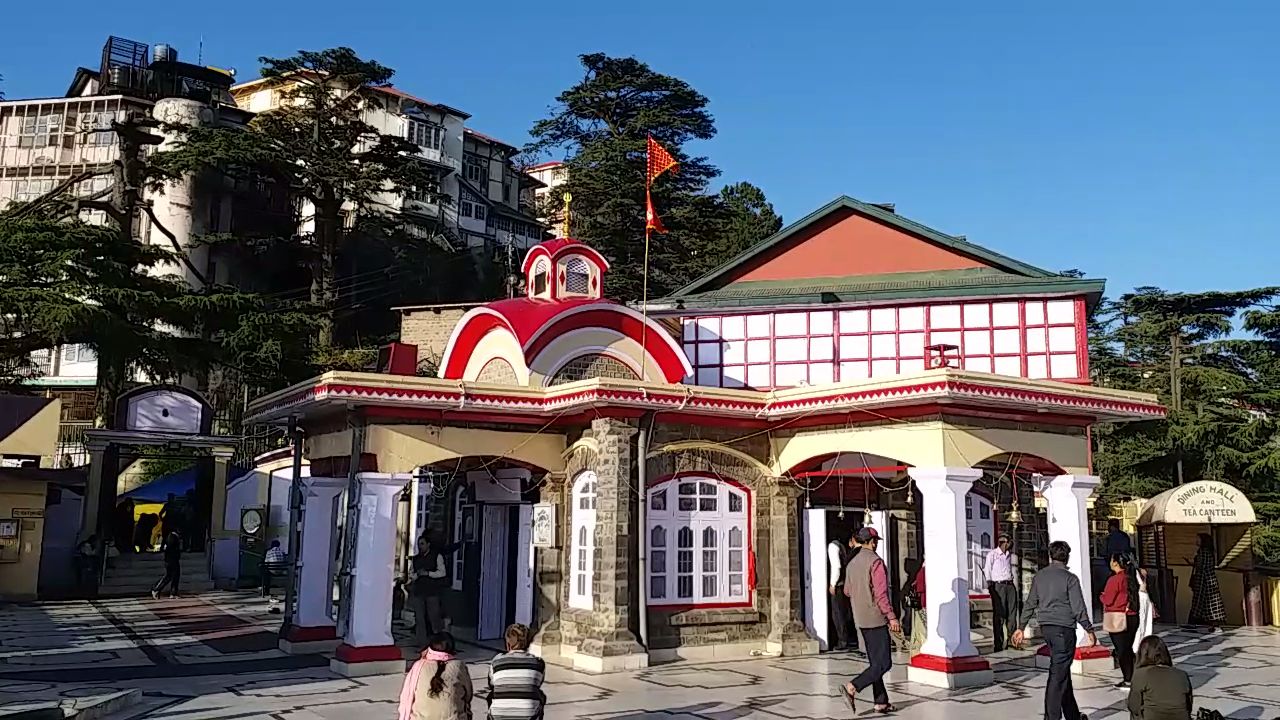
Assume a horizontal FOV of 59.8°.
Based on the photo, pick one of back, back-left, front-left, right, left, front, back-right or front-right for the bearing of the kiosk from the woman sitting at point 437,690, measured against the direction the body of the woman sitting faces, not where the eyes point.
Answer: front-right

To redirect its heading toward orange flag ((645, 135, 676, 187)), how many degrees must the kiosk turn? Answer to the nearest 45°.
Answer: approximately 45° to its right

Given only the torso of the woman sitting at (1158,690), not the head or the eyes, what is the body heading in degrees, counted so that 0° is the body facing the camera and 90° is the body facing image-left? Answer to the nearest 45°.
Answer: approximately 180°

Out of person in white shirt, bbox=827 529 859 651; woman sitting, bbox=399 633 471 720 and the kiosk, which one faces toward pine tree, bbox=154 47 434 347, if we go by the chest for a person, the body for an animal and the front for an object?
the woman sitting

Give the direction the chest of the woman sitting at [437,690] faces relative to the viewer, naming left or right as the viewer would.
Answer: facing away from the viewer

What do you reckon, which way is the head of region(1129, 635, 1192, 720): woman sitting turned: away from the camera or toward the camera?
away from the camera

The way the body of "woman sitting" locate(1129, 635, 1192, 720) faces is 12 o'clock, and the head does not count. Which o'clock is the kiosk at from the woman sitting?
The kiosk is roughly at 12 o'clock from the woman sitting.

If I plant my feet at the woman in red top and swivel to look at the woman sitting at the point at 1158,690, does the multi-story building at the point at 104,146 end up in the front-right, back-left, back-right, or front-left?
back-right

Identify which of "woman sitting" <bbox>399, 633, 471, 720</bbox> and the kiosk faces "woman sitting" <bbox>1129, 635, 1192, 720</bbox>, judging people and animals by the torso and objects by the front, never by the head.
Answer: the kiosk

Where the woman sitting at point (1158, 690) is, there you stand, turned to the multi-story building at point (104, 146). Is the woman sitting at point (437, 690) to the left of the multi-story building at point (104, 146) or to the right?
left

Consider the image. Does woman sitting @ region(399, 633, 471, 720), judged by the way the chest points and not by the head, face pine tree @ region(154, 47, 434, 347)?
yes
